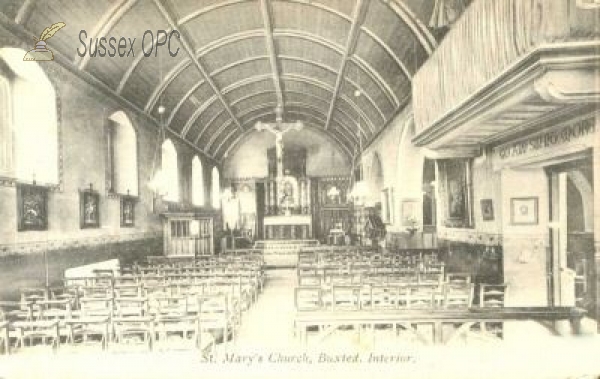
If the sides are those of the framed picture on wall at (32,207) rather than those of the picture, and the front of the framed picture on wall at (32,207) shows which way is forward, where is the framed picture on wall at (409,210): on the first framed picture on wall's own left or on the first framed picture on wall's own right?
on the first framed picture on wall's own left

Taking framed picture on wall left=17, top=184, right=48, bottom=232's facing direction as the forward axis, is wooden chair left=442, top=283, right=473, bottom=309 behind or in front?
in front

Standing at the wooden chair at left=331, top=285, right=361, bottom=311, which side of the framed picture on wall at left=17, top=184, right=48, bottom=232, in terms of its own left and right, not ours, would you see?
front

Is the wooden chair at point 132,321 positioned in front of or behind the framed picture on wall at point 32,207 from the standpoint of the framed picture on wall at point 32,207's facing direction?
in front

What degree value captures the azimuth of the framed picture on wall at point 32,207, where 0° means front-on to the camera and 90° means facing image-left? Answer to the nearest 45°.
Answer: approximately 315°

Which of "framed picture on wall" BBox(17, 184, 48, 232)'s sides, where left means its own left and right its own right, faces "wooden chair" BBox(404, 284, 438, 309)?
front

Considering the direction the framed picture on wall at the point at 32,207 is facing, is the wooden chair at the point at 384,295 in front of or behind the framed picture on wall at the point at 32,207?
in front

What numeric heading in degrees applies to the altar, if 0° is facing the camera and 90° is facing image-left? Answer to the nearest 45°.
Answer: approximately 0°

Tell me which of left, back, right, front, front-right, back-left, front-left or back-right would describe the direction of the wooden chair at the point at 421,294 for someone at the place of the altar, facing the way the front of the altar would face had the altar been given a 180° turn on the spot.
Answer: back

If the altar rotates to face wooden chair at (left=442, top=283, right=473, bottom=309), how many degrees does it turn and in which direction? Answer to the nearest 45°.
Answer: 0° — it already faces it
